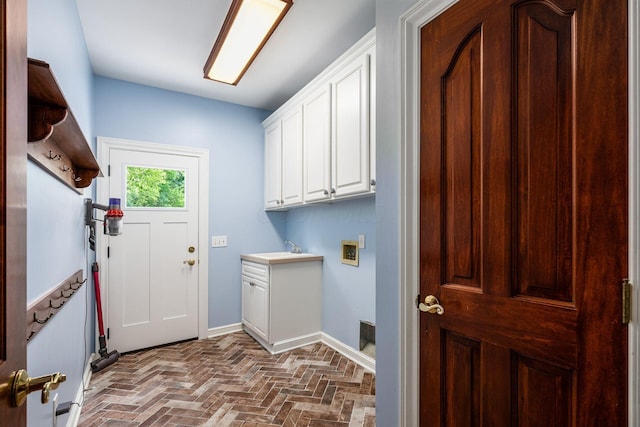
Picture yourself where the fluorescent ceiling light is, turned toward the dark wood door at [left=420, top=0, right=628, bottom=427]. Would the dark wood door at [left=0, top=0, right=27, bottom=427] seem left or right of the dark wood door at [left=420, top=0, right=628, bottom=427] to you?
right

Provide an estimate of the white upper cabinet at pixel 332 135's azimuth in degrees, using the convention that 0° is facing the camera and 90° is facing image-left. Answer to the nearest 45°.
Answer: approximately 45°

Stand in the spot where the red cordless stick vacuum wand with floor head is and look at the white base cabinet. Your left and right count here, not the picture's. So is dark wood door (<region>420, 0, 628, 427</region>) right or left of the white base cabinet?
right

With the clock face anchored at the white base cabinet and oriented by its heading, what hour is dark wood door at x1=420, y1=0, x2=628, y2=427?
The dark wood door is roughly at 10 o'clock from the white base cabinet.

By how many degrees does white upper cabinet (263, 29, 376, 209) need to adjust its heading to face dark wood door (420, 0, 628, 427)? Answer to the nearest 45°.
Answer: approximately 45° to its left
